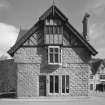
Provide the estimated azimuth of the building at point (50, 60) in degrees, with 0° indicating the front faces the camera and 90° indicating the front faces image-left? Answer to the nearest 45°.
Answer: approximately 0°
